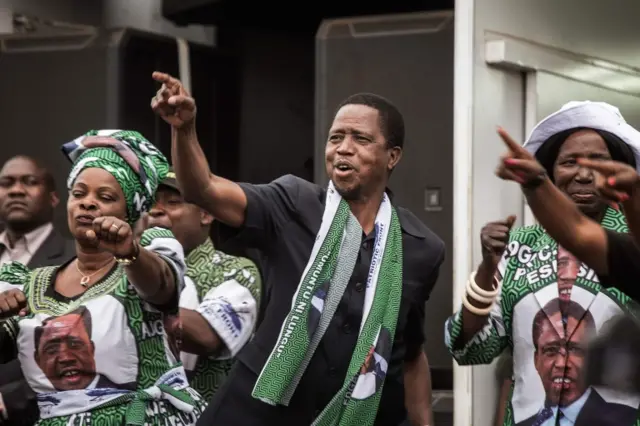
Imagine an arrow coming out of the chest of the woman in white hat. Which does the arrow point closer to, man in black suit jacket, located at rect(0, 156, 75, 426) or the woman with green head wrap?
the woman with green head wrap

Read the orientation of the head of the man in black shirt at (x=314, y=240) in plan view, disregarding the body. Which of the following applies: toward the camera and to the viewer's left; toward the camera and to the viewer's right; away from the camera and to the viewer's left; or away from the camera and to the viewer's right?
toward the camera and to the viewer's left

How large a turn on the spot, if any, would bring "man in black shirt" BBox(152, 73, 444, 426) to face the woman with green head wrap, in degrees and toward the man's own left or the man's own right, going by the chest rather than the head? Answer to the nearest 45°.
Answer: approximately 45° to the man's own right

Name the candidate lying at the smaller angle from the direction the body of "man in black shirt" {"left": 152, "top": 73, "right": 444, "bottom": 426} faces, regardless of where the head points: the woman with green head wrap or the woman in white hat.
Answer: the woman with green head wrap

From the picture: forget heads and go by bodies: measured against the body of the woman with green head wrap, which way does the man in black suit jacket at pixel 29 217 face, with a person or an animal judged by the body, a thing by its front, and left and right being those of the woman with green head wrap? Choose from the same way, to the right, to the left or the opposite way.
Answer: the same way

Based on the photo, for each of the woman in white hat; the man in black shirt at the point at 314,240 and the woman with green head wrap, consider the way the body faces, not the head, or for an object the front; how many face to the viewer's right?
0

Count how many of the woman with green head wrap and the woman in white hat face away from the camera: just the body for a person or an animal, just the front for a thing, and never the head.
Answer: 0

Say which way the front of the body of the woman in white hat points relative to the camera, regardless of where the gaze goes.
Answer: toward the camera

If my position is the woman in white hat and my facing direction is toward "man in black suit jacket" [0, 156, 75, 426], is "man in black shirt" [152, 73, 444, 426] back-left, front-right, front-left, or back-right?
front-left

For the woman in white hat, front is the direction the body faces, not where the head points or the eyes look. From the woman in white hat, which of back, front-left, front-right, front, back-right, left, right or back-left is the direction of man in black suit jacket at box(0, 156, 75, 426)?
back-right

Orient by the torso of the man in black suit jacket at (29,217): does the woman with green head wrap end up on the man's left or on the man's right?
on the man's left

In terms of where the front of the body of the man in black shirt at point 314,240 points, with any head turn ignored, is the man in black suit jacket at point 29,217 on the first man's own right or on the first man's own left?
on the first man's own right

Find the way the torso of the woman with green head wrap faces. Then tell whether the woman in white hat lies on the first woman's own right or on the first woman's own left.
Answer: on the first woman's own left

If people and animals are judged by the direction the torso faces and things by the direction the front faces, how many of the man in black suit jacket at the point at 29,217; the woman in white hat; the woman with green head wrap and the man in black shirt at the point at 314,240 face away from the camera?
0

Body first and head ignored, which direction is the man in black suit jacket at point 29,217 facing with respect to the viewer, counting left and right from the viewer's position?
facing the viewer and to the left of the viewer

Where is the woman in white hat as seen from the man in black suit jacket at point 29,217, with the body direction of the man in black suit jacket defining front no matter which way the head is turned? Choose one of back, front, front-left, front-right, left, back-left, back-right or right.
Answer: left

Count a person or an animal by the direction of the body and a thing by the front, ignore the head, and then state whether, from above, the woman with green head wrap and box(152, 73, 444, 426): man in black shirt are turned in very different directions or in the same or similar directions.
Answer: same or similar directions
